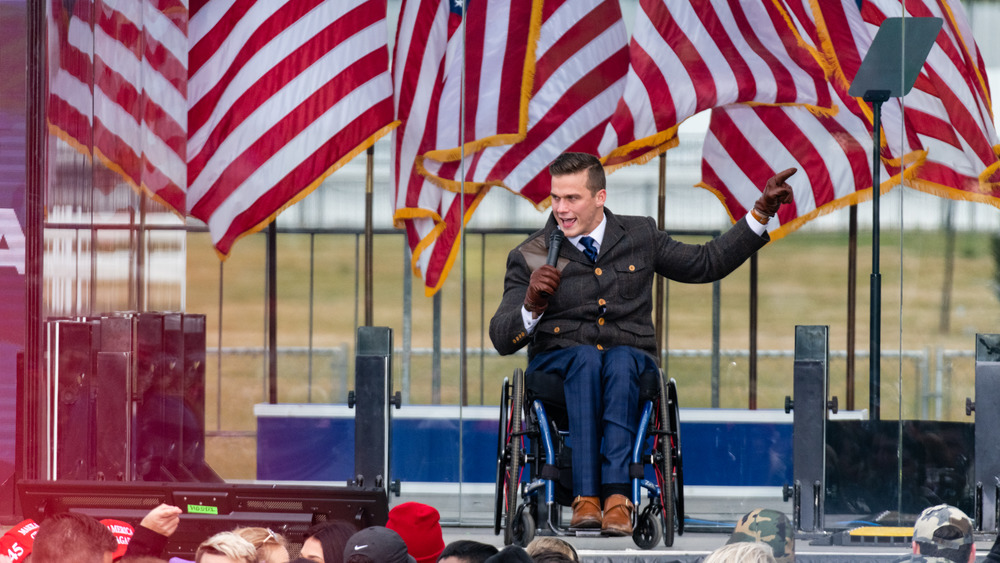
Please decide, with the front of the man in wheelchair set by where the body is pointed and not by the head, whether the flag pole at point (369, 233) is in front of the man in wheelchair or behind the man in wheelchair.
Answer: behind

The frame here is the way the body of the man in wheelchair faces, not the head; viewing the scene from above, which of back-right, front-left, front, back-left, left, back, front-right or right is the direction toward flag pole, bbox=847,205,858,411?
back-left

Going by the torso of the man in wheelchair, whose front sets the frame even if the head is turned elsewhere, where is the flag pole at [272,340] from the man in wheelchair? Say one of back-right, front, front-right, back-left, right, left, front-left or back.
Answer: back-right

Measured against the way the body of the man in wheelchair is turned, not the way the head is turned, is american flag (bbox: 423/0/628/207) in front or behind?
behind

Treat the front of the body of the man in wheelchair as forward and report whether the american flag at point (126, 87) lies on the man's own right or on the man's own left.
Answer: on the man's own right

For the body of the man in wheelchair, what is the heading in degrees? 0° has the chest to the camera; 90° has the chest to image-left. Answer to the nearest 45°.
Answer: approximately 0°

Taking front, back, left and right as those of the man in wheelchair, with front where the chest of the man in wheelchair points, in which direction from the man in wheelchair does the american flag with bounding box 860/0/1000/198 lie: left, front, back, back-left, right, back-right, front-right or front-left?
back-left

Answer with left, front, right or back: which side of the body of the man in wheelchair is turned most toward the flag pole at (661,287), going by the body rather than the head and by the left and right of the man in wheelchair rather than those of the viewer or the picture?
back

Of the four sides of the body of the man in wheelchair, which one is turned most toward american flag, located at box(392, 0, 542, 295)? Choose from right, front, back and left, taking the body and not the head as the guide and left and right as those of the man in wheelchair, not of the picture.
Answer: back
